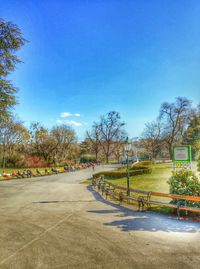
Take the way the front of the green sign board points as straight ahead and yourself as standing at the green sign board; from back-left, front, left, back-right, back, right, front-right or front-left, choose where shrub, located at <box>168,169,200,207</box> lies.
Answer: front

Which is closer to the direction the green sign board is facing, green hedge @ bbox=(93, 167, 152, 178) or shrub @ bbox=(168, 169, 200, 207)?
the shrub

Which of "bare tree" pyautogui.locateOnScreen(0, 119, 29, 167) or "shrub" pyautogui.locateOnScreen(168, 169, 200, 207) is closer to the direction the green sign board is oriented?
the shrub

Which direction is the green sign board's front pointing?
toward the camera
